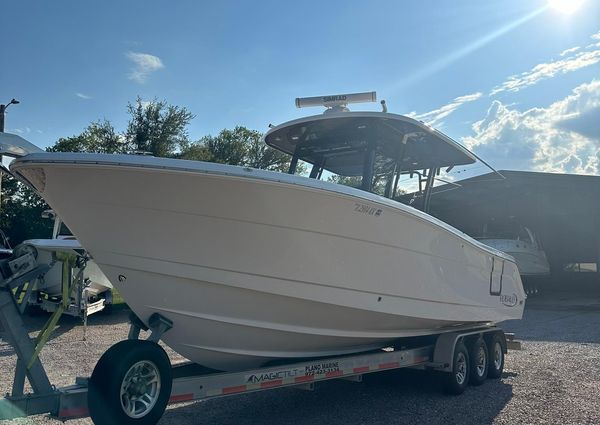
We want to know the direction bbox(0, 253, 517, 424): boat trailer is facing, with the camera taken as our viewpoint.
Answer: facing the viewer and to the left of the viewer

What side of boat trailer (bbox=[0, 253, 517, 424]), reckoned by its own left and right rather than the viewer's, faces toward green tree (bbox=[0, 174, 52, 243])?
right

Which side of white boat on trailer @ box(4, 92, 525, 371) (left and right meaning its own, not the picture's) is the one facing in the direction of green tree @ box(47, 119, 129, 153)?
right

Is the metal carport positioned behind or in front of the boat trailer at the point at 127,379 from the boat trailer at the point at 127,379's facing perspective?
behind

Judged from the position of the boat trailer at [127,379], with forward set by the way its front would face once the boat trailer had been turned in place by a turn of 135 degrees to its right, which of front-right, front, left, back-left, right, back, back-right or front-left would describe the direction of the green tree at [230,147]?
front

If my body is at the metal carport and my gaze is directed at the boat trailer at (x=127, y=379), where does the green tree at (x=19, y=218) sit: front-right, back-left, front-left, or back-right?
front-right

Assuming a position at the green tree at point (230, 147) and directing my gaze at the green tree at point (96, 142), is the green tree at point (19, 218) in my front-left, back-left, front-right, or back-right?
front-left

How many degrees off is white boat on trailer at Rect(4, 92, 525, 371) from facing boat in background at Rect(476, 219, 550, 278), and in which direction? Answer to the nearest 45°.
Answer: approximately 180°

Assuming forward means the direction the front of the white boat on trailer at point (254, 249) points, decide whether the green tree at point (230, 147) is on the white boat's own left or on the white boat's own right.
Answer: on the white boat's own right

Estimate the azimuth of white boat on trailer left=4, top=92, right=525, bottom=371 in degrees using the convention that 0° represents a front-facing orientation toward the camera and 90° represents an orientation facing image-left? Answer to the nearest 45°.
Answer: approximately 45°

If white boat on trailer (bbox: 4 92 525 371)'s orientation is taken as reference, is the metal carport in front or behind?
behind

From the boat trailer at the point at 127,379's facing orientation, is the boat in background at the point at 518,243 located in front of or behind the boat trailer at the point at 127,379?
behind

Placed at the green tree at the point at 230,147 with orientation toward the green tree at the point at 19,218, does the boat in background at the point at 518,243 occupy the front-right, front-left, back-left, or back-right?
back-left
